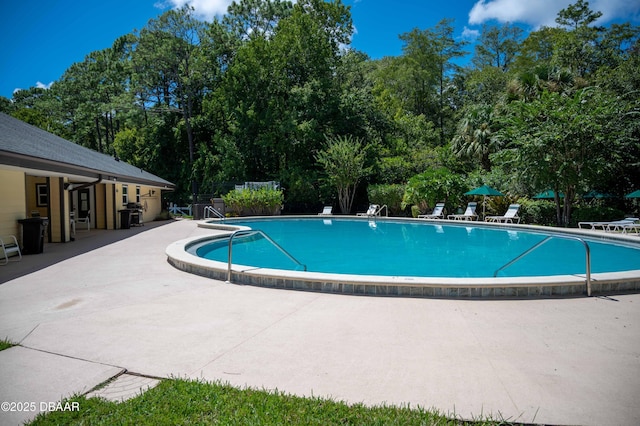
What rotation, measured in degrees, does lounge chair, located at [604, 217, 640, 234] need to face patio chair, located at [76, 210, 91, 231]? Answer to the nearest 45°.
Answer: approximately 45° to its left

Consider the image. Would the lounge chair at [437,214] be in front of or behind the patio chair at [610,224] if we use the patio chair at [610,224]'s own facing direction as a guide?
in front

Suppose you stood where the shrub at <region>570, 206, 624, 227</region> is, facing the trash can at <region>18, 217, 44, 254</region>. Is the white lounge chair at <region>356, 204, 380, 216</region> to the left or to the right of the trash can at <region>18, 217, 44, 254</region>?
right

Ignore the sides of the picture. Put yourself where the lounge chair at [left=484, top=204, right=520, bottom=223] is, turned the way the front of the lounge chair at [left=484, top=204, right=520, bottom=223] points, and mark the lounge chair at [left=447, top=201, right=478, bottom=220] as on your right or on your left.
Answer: on your right

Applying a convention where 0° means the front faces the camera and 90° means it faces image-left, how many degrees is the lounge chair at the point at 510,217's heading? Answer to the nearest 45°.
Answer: approximately 45°

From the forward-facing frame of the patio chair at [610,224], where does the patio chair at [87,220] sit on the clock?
the patio chair at [87,220] is roughly at 11 o'clock from the patio chair at [610,224].

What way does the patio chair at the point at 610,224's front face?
to the viewer's left

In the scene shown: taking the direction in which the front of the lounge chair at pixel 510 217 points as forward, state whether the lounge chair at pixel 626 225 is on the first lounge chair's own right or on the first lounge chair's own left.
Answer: on the first lounge chair's own left

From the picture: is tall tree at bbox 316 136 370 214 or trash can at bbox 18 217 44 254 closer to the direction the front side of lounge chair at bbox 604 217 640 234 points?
the trash can

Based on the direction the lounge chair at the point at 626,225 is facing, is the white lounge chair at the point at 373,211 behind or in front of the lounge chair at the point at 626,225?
in front

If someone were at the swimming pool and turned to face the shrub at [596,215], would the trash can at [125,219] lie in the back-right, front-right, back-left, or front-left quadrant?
back-left

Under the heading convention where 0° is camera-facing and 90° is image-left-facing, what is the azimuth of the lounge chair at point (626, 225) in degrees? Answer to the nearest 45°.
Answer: approximately 90°

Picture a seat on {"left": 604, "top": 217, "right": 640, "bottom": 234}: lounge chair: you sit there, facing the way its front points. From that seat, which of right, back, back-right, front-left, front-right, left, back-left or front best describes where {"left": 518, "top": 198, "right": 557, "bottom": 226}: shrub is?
front-right

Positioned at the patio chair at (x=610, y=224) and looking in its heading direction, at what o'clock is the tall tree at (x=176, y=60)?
The tall tree is roughly at 12 o'clock from the patio chair.
